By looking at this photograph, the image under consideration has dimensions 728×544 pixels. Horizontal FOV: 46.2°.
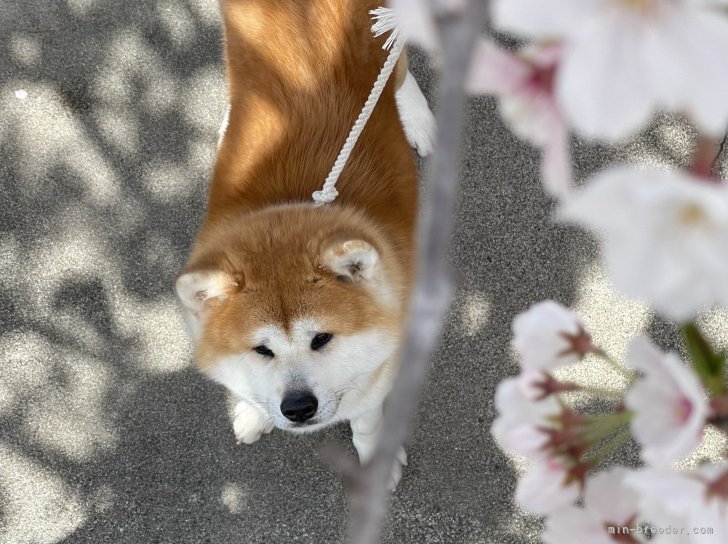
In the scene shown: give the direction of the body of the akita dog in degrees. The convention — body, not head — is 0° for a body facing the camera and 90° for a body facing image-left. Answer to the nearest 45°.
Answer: approximately 0°

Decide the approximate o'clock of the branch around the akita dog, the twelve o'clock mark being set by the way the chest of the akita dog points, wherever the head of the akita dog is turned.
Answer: The branch is roughly at 12 o'clock from the akita dog.

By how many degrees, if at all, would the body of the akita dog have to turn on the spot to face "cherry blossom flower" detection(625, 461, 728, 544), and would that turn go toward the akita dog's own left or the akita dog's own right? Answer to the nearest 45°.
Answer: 0° — it already faces it
